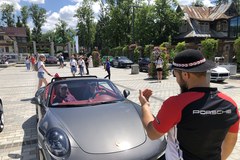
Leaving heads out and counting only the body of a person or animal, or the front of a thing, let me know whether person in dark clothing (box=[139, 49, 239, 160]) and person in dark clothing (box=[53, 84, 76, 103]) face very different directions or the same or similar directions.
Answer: very different directions

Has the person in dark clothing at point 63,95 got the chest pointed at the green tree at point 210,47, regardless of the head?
no

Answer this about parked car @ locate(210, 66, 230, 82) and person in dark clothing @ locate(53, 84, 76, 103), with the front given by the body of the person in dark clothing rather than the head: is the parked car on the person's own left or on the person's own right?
on the person's own left

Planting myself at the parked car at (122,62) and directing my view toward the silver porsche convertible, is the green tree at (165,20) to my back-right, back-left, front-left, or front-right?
back-left

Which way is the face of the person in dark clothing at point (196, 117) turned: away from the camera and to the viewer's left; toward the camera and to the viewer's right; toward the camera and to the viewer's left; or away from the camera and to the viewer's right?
away from the camera and to the viewer's left

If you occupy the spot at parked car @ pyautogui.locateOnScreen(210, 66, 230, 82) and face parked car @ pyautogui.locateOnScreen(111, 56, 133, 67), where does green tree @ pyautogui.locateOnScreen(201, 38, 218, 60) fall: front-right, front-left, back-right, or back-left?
front-right

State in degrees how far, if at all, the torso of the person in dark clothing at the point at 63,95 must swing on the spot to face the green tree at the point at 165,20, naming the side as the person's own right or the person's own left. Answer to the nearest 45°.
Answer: approximately 135° to the person's own left

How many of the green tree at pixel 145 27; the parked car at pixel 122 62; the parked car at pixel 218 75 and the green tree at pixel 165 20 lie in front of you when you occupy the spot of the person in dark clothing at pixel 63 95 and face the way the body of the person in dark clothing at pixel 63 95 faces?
0

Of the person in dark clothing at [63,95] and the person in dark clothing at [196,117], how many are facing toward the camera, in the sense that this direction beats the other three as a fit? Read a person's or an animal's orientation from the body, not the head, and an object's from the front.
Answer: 1

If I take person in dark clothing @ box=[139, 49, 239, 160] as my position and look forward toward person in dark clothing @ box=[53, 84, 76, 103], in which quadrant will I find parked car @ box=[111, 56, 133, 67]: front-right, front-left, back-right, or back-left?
front-right

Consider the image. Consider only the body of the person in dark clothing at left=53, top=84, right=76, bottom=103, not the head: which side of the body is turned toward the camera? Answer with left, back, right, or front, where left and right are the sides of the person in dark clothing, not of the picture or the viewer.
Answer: front

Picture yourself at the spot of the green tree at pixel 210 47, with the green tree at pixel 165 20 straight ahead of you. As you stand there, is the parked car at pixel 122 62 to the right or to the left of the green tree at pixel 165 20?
left

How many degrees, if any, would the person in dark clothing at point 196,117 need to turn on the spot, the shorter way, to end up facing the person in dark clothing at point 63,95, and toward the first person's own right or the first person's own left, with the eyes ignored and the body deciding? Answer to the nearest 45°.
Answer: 0° — they already face them

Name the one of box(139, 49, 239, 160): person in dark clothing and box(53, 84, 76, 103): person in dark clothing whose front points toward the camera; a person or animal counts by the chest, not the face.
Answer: box(53, 84, 76, 103): person in dark clothing

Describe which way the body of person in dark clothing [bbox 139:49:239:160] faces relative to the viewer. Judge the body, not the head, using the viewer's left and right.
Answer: facing away from the viewer and to the left of the viewer

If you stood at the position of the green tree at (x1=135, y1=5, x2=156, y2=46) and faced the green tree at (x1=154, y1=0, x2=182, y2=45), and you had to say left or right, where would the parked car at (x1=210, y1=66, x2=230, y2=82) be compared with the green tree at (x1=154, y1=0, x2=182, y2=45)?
right

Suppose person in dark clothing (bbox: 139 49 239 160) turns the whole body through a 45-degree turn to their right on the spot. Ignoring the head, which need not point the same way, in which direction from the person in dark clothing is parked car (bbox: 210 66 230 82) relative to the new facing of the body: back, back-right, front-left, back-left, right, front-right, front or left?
front
